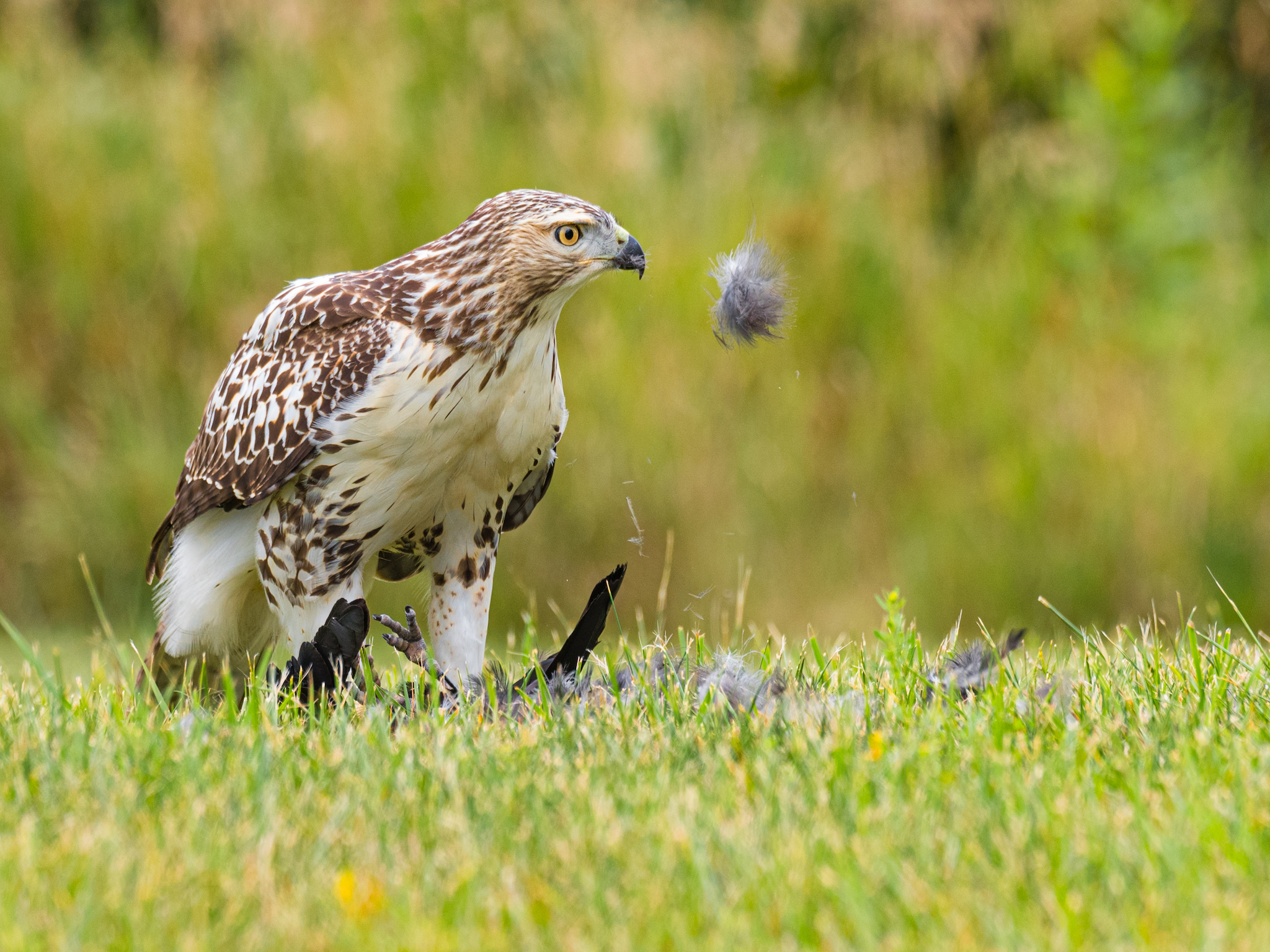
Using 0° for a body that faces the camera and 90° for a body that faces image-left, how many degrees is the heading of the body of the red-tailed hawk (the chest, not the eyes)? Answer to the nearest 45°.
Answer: approximately 315°

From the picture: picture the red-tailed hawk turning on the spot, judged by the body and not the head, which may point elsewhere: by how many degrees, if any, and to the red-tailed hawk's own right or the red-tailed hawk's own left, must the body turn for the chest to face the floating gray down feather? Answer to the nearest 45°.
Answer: approximately 45° to the red-tailed hawk's own left
